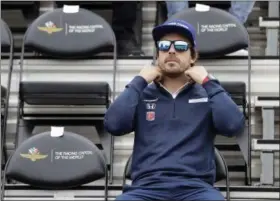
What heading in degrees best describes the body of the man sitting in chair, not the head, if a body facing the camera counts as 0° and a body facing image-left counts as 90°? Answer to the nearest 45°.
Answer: approximately 0°

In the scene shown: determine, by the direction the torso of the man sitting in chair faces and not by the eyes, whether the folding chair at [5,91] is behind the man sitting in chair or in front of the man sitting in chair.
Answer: behind

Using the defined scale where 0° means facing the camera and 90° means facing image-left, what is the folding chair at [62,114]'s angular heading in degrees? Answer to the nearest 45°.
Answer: approximately 0°

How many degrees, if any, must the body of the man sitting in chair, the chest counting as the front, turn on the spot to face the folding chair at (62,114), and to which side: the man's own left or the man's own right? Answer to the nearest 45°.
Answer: approximately 135° to the man's own right

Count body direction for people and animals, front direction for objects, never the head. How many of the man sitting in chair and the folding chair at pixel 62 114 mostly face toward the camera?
2
